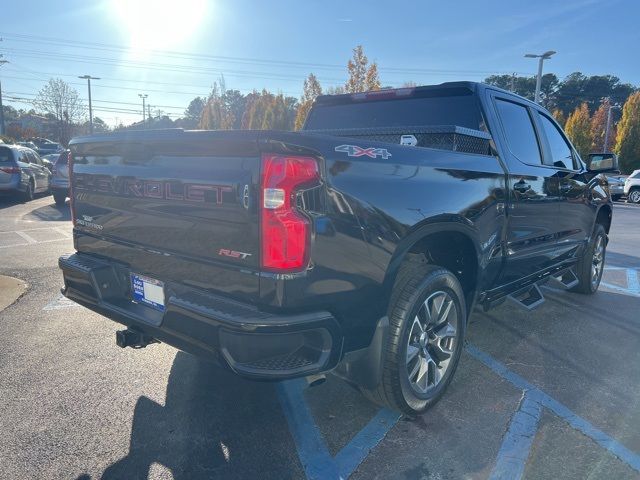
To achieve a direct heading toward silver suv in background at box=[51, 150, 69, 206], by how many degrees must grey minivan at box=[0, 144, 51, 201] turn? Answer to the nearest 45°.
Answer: approximately 90° to its right

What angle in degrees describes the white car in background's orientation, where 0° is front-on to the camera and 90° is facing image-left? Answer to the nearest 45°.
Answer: approximately 45°

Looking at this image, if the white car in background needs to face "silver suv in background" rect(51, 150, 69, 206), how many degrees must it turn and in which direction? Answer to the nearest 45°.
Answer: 0° — it already faces it

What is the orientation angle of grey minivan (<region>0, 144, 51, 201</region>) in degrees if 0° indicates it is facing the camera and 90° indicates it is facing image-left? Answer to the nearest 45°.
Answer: approximately 225°

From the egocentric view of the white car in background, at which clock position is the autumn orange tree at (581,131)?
The autumn orange tree is roughly at 9 o'clock from the white car in background.

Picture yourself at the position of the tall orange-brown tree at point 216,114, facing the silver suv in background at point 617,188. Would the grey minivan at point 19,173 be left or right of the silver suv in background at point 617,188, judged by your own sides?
right

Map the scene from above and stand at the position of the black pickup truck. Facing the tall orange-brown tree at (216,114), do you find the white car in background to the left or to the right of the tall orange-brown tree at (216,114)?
right
